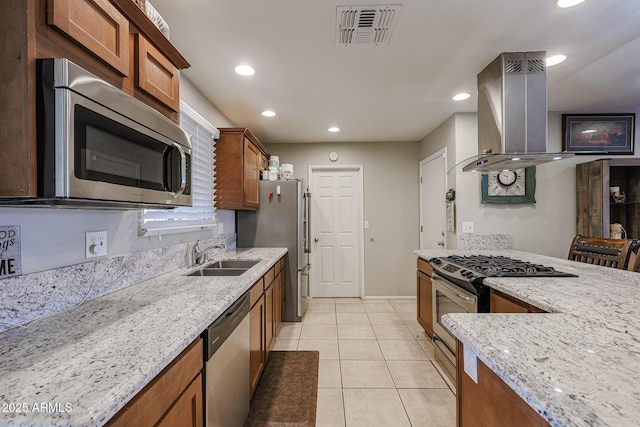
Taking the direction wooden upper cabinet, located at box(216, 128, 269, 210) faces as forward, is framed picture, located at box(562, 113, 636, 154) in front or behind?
in front

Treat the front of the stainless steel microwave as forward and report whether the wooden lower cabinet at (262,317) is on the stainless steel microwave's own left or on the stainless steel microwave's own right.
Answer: on the stainless steel microwave's own left

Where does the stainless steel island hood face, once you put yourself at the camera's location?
facing the viewer and to the left of the viewer

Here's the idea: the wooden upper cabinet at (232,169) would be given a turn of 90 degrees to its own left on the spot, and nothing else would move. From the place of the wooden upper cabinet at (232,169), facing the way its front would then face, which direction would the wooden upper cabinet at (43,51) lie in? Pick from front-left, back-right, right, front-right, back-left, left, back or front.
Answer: back

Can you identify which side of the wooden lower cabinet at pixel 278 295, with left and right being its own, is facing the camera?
right

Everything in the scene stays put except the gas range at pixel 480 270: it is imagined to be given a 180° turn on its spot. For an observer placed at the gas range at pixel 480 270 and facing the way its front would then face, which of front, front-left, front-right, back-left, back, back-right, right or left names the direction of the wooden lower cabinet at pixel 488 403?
back-right

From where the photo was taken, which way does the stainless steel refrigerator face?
to the viewer's right

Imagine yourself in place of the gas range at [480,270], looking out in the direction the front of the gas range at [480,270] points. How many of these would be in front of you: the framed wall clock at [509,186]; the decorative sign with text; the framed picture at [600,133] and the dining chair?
1

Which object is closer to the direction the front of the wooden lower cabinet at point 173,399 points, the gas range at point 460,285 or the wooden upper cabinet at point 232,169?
the gas range

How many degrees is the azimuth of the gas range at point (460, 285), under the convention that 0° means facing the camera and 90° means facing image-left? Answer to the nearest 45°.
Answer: approximately 45°

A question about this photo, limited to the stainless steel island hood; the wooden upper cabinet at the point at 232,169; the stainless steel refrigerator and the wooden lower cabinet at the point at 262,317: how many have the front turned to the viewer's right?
3

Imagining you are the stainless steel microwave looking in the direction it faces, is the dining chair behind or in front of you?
in front

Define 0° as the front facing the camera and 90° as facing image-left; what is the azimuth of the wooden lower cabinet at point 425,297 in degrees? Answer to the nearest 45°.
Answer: approximately 90°

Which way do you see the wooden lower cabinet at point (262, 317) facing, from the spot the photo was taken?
facing to the right of the viewer

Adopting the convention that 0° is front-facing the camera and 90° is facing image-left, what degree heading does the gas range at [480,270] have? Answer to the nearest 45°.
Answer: approximately 45°

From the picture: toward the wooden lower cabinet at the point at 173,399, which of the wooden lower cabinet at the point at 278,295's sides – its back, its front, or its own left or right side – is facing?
right

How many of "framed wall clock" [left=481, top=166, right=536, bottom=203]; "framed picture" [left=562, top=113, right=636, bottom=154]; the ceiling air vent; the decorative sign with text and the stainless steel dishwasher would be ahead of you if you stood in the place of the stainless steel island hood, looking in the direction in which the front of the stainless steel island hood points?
3
